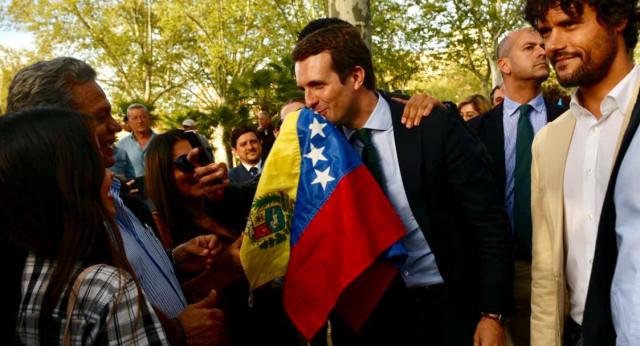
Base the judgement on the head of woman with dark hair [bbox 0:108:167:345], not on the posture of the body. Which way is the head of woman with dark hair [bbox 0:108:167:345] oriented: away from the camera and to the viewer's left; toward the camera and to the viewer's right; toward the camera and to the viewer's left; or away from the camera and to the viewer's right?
away from the camera and to the viewer's right

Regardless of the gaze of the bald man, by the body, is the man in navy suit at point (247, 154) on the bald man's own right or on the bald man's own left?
on the bald man's own right

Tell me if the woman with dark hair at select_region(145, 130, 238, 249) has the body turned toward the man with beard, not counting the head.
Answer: yes

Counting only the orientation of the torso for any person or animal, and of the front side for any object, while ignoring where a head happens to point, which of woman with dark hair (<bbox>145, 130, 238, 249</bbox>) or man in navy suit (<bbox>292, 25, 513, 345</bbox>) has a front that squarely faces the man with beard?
the woman with dark hair

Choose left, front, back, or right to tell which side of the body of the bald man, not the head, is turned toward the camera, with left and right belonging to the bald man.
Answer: front

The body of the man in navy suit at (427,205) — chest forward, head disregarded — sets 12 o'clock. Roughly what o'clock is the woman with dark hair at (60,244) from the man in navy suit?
The woman with dark hair is roughly at 12 o'clock from the man in navy suit.

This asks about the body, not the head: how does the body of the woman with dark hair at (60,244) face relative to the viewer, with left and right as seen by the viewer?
facing away from the viewer and to the right of the viewer

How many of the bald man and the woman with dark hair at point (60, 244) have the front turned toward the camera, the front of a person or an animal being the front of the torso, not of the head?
1

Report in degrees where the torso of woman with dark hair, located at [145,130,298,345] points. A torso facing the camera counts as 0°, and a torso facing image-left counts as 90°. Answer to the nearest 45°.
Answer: approximately 315°

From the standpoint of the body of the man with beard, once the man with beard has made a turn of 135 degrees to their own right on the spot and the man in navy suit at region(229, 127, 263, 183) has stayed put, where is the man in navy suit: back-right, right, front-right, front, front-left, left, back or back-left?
front-left

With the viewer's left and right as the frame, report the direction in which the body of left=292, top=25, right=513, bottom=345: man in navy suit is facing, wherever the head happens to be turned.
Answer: facing the viewer and to the left of the viewer

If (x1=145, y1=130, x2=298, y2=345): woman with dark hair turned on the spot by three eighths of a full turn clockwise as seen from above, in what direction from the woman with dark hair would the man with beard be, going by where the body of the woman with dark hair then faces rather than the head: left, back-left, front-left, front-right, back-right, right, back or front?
back-left

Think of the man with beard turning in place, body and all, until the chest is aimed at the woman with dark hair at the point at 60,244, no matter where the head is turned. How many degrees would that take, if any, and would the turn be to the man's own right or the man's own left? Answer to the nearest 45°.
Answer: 0° — they already face them

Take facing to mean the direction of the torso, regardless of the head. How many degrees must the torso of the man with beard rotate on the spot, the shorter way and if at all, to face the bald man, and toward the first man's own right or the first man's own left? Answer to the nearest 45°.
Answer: approximately 135° to the first man's own right

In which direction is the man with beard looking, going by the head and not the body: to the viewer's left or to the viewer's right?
to the viewer's left
